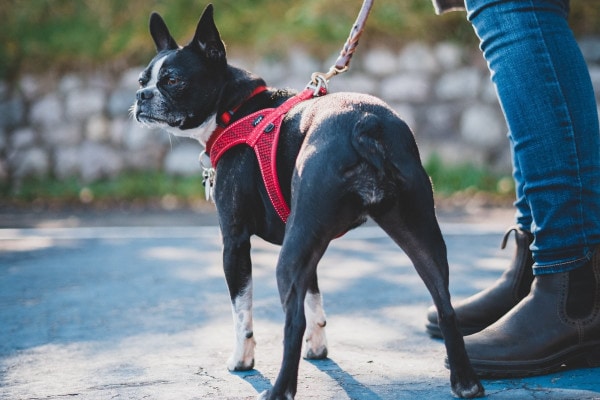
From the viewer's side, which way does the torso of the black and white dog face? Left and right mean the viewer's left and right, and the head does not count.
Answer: facing away from the viewer and to the left of the viewer
